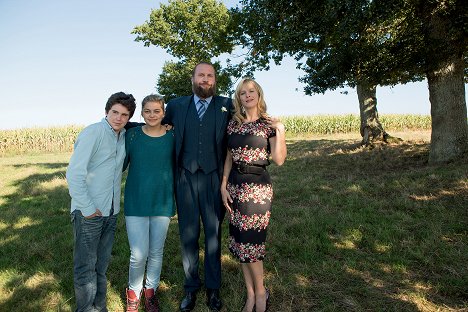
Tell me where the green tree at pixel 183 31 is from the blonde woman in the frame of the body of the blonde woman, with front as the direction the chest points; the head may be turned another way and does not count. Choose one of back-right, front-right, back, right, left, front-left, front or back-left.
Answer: back

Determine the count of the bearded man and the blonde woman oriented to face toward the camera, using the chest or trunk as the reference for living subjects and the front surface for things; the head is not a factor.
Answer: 2

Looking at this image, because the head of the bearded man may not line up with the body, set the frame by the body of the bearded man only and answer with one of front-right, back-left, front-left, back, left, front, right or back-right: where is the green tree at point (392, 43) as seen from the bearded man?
back-left

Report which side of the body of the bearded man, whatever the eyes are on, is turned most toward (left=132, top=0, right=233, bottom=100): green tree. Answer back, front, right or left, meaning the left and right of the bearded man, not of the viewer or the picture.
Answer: back

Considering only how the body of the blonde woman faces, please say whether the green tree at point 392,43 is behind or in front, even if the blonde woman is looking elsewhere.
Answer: behind
